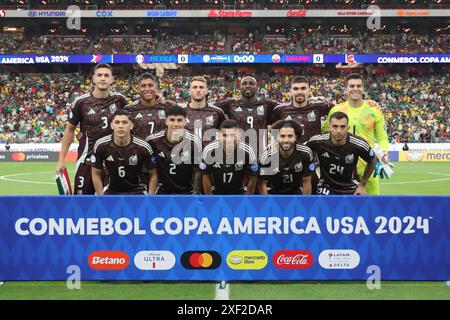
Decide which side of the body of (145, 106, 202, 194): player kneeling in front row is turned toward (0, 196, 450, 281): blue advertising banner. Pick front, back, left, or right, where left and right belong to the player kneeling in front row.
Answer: front

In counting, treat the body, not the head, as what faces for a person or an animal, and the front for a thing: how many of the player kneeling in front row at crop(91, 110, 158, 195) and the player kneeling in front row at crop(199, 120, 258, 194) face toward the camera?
2

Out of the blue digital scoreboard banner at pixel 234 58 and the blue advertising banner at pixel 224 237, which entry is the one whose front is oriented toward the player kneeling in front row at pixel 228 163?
the blue digital scoreboard banner at pixel 234 58

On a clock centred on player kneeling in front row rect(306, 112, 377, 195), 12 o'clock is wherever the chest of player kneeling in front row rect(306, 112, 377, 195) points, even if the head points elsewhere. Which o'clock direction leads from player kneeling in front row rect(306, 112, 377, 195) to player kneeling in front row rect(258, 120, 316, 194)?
player kneeling in front row rect(258, 120, 316, 194) is roughly at 2 o'clock from player kneeling in front row rect(306, 112, 377, 195).

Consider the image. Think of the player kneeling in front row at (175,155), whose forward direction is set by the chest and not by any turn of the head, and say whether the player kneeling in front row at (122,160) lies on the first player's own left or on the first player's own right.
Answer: on the first player's own right

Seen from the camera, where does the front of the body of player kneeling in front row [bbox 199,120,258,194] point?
toward the camera

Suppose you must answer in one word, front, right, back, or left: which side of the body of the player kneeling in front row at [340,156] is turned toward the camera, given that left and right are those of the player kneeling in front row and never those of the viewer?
front

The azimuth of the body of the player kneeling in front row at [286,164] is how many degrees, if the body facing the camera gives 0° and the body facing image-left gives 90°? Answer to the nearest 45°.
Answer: approximately 0°

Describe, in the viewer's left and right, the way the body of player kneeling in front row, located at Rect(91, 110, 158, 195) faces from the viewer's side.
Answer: facing the viewer

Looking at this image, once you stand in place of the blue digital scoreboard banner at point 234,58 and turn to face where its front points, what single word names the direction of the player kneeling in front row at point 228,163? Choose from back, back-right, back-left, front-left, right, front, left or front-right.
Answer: front

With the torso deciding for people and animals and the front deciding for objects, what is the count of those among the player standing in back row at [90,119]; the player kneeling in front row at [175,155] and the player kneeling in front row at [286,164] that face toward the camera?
3

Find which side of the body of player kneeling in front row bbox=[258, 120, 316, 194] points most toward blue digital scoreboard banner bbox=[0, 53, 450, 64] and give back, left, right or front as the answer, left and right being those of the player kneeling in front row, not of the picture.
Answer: back
